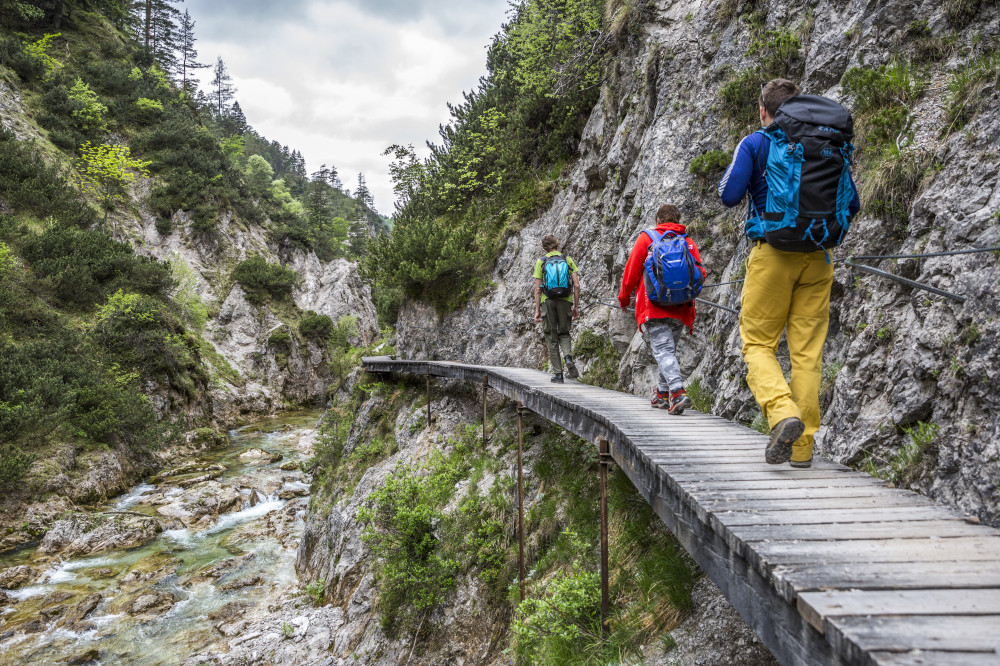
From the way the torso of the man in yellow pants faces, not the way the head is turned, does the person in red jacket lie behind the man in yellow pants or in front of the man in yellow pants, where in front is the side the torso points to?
in front

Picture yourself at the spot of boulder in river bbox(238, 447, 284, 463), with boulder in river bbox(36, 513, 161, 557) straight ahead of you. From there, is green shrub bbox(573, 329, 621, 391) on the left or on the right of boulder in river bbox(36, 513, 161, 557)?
left

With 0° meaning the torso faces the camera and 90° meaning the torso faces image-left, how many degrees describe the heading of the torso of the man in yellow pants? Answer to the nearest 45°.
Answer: approximately 135°

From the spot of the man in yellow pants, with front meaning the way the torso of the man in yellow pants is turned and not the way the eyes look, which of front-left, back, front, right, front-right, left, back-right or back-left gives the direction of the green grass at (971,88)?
right

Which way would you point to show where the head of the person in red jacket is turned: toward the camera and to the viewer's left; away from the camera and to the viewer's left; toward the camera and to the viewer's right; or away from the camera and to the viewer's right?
away from the camera and to the viewer's left

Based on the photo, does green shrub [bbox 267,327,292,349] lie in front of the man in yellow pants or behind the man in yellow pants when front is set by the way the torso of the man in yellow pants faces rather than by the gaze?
in front

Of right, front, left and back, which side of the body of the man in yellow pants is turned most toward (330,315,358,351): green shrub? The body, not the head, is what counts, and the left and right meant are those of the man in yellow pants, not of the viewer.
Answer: front

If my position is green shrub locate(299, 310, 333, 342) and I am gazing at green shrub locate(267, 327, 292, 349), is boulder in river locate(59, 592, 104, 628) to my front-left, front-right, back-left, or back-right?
front-left
